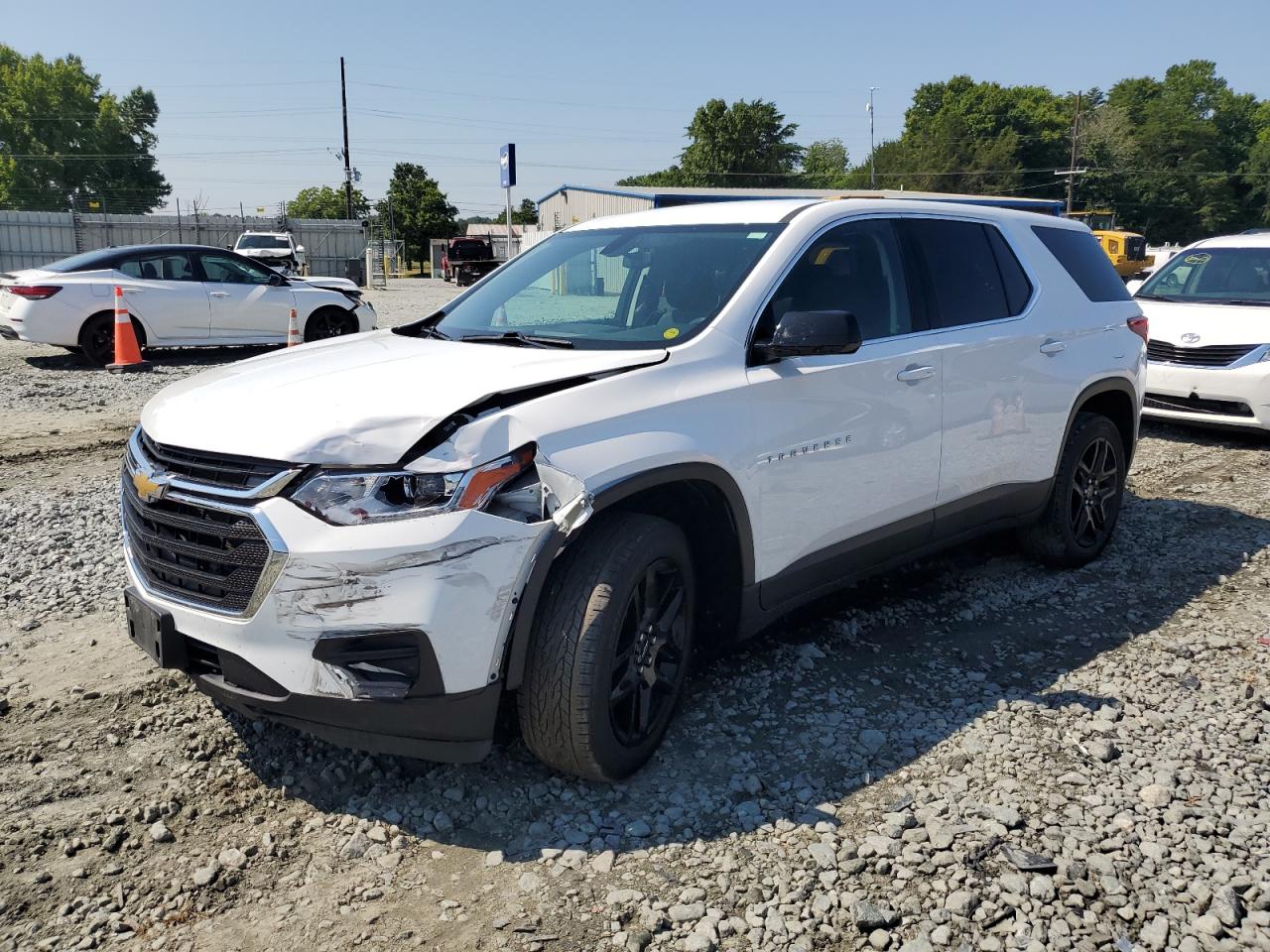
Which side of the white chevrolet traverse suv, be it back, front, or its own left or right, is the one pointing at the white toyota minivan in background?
back

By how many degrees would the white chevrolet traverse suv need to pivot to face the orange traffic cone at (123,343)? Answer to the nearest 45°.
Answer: approximately 90° to its right

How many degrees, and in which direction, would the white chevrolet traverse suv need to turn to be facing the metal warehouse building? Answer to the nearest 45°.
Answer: approximately 135° to its right

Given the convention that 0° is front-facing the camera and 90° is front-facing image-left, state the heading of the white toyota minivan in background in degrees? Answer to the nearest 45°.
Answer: approximately 45°

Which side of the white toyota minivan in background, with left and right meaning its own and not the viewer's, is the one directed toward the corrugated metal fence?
right

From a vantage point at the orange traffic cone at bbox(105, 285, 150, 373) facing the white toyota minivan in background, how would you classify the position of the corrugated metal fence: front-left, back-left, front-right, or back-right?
back-left

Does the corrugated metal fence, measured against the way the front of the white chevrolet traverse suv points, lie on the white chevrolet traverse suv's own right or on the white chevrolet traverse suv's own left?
on the white chevrolet traverse suv's own right

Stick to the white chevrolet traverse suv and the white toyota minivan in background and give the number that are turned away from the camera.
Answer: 0

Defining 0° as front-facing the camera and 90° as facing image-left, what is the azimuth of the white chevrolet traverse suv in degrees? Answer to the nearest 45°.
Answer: approximately 45°
